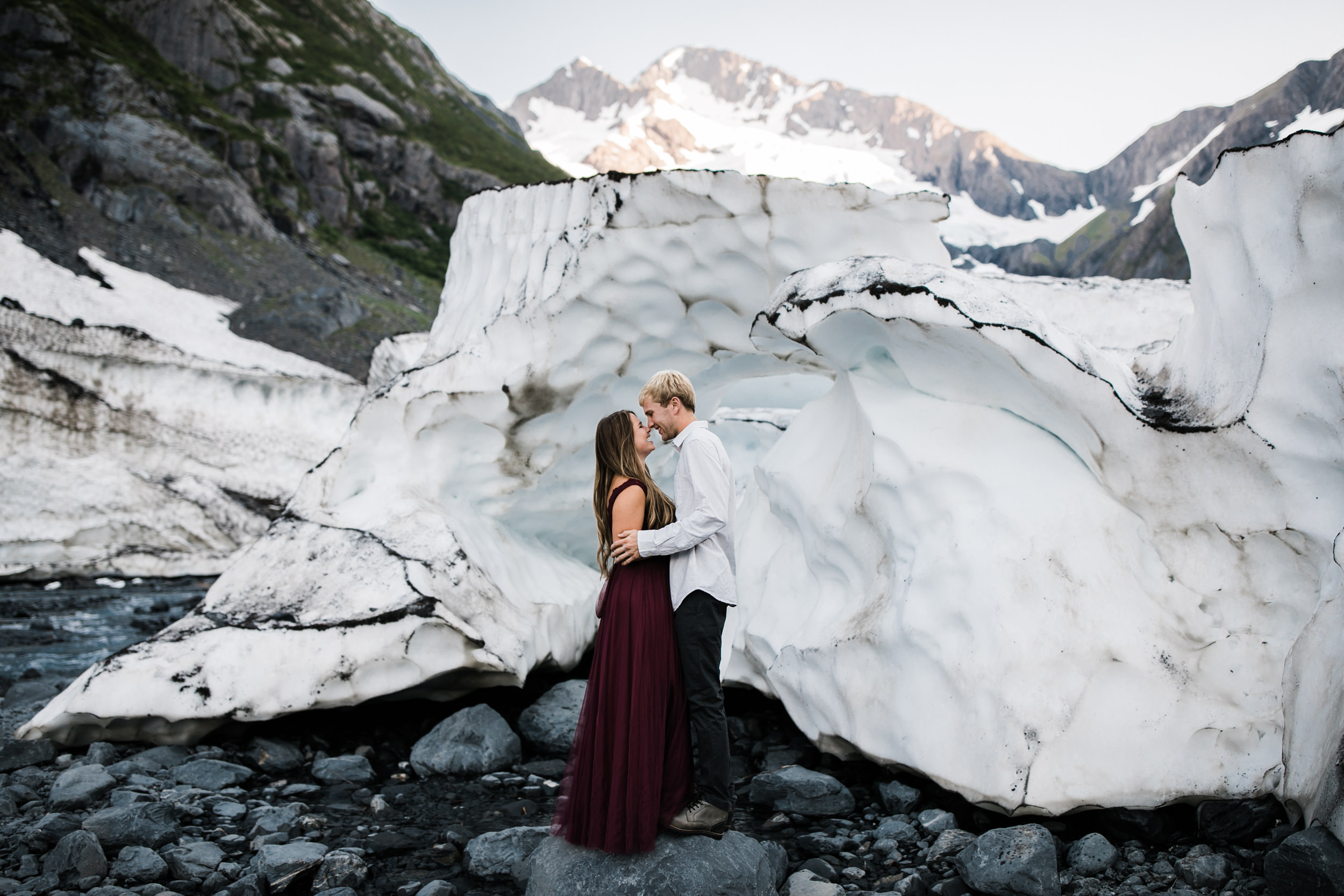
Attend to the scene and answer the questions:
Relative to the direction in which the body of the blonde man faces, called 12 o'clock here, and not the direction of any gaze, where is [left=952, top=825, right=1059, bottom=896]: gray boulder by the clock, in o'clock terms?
The gray boulder is roughly at 6 o'clock from the blonde man.

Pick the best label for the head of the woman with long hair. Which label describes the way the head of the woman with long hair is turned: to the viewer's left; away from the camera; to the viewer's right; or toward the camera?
to the viewer's right

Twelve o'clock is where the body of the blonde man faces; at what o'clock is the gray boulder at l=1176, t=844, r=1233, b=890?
The gray boulder is roughly at 6 o'clock from the blonde man.

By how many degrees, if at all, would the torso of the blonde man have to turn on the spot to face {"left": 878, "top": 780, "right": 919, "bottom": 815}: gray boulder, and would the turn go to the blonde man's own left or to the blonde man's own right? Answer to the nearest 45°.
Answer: approximately 135° to the blonde man's own right

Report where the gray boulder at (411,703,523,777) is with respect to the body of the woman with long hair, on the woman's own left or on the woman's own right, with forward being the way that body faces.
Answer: on the woman's own left

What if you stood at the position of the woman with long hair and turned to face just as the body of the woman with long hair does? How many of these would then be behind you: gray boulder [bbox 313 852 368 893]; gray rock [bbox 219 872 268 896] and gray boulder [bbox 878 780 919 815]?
2

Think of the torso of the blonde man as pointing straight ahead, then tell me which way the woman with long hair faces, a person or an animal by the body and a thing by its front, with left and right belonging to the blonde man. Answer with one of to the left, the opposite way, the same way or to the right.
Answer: the opposite way

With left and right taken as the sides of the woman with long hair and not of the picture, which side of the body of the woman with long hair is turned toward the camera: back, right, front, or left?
right

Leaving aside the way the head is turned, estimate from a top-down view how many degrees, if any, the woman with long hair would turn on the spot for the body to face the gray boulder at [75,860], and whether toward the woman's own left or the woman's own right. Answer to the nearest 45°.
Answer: approximately 180°

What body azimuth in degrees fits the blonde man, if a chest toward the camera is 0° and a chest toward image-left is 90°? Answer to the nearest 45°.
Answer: approximately 90°
